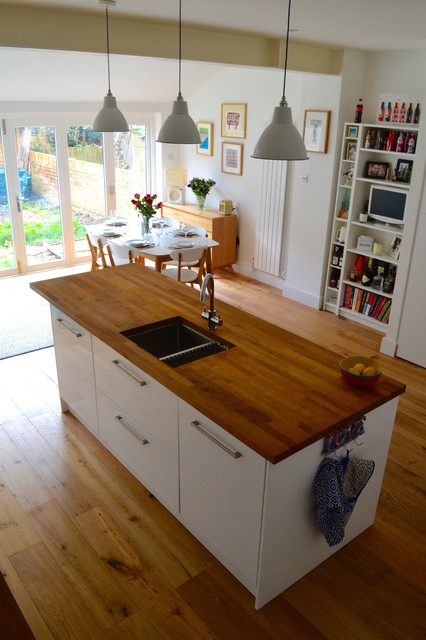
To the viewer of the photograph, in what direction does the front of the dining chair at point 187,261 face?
facing away from the viewer and to the left of the viewer

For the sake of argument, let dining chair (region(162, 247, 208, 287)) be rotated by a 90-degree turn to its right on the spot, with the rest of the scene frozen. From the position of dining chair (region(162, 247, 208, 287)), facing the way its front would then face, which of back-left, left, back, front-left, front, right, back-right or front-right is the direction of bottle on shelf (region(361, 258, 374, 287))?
front-right

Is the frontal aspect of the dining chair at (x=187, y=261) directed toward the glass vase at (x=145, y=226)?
yes

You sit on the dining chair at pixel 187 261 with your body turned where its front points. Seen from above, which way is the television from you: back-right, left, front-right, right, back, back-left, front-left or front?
back-right

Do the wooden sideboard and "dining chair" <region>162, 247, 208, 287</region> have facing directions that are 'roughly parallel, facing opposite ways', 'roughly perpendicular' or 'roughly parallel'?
roughly perpendicular

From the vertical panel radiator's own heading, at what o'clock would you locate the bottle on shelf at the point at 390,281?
The bottle on shelf is roughly at 9 o'clock from the vertical panel radiator.

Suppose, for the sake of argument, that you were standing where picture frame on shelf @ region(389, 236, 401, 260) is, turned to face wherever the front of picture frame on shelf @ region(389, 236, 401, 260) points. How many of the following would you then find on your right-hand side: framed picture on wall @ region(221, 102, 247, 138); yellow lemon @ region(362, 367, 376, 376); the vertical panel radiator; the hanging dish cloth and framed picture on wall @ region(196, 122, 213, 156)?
3

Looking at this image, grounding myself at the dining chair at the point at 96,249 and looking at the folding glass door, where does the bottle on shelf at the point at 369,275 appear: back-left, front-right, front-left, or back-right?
back-right
